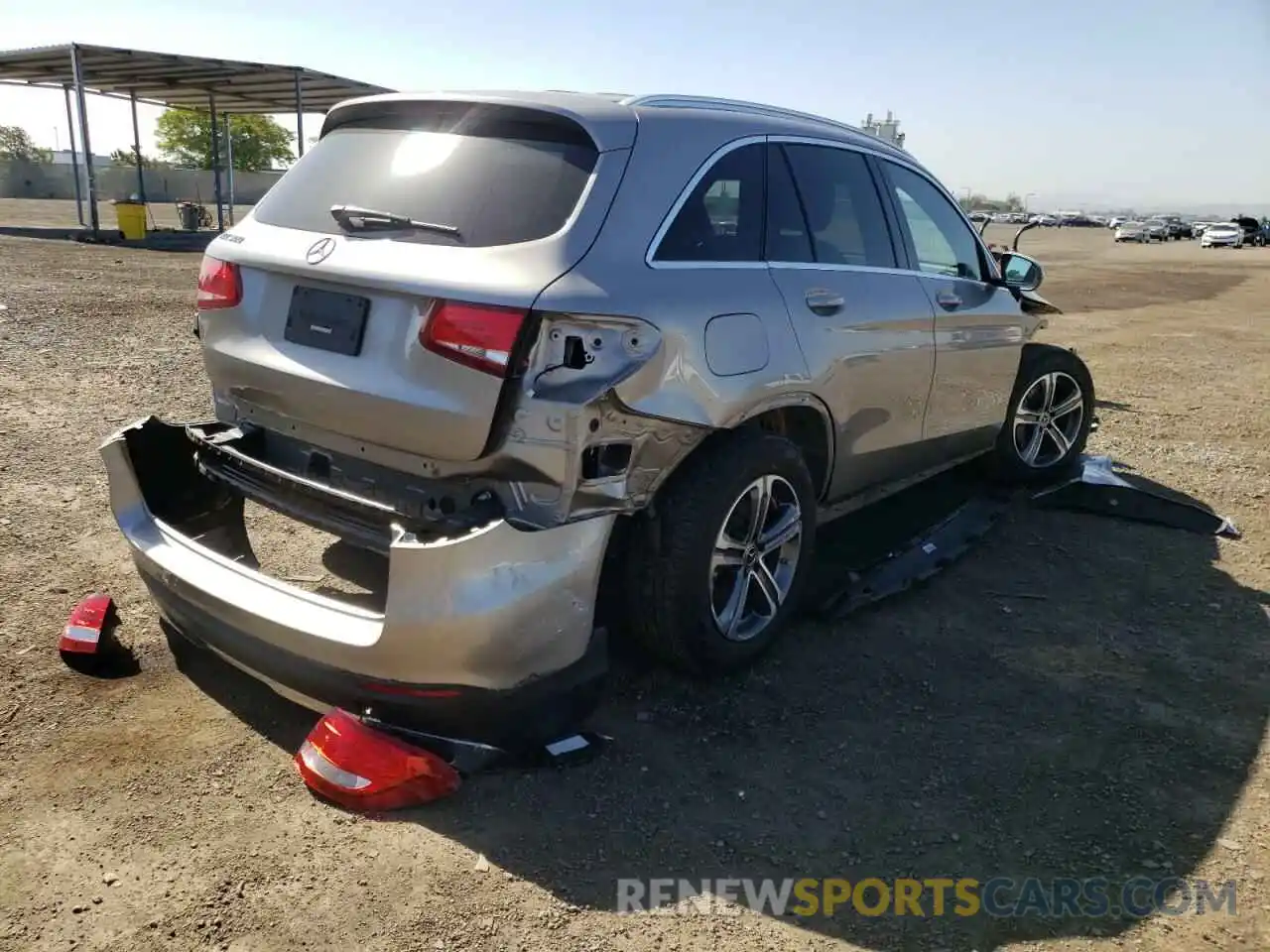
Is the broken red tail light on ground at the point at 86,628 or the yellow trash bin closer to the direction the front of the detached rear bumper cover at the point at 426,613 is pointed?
the broken red tail light on ground

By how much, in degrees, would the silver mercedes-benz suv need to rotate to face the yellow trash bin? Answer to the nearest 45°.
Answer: approximately 90° to its left

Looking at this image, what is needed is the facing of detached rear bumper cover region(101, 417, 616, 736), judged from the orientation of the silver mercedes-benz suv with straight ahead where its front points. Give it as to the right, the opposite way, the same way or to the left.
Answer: the opposite way

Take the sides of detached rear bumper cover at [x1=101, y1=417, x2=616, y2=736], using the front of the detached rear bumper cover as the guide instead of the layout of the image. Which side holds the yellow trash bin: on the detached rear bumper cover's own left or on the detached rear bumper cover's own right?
on the detached rear bumper cover's own right

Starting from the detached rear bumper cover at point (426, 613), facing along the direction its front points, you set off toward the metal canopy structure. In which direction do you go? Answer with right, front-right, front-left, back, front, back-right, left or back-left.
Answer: back-right

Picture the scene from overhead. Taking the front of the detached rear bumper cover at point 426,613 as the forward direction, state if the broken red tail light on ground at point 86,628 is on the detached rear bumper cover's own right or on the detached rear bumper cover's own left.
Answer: on the detached rear bumper cover's own right

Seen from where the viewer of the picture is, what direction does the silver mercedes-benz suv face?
facing away from the viewer and to the right of the viewer

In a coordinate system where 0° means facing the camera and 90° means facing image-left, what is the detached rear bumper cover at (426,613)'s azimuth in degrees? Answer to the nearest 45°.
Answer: approximately 45°
